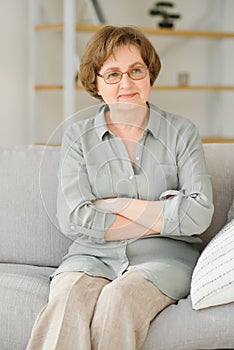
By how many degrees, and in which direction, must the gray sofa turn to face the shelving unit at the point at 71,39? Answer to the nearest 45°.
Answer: approximately 180°

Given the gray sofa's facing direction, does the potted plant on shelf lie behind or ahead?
behind

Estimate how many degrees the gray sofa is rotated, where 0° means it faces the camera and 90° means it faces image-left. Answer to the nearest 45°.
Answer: approximately 0°

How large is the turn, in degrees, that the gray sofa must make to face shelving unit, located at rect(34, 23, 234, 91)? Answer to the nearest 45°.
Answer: approximately 180°
